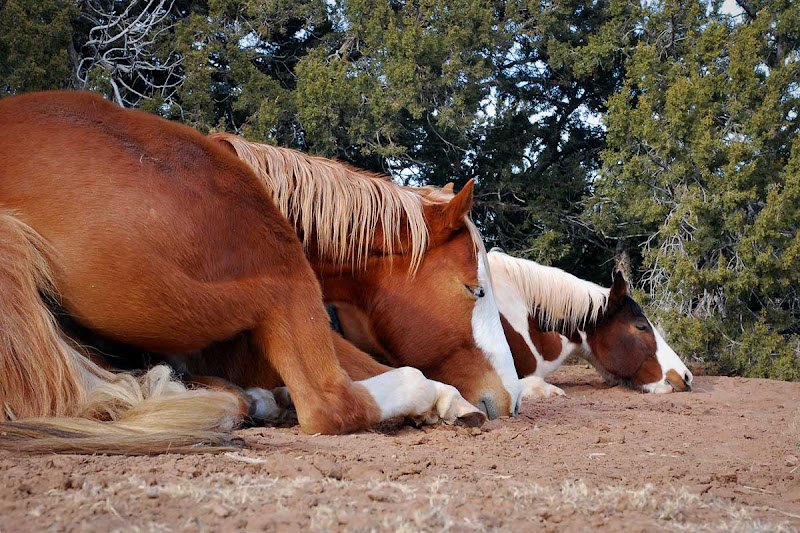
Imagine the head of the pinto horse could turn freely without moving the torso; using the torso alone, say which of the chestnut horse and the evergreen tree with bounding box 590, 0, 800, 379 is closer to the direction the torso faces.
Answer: the evergreen tree

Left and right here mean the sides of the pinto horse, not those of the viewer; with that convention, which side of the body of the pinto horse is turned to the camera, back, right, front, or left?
right

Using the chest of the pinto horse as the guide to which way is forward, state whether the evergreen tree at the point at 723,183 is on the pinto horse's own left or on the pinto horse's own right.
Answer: on the pinto horse's own left

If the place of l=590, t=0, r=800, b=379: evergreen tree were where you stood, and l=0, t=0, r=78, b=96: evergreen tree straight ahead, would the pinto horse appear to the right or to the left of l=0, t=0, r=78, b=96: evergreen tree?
left

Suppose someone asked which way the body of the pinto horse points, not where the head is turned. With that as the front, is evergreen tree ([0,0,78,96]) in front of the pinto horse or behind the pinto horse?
behind

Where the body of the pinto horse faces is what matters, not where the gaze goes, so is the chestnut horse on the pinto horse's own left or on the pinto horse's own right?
on the pinto horse's own right
